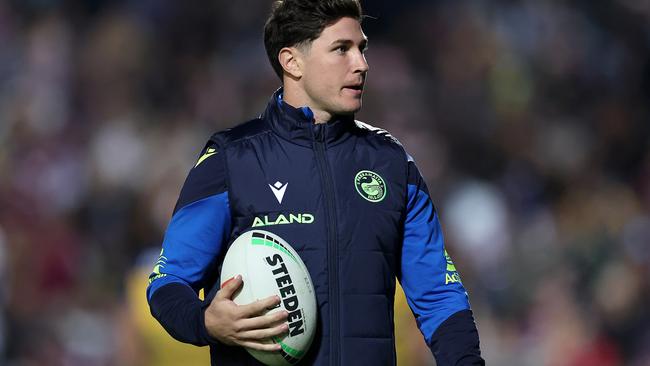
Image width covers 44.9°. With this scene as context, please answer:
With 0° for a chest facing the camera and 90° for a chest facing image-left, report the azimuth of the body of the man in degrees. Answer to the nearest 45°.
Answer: approximately 0°
